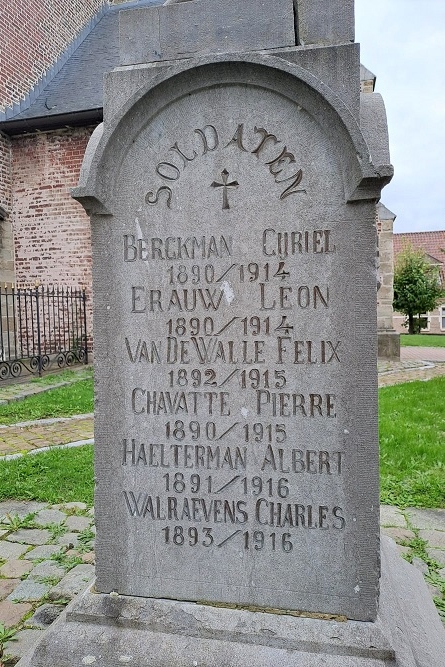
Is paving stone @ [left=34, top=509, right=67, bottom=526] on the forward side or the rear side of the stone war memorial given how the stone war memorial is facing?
on the rear side

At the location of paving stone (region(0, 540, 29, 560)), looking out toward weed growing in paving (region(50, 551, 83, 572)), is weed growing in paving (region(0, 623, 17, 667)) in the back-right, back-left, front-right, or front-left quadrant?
front-right

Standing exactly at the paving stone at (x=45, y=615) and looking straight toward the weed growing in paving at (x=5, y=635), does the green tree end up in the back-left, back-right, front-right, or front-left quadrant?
back-right

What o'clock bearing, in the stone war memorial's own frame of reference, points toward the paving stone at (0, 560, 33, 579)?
The paving stone is roughly at 4 o'clock from the stone war memorial.

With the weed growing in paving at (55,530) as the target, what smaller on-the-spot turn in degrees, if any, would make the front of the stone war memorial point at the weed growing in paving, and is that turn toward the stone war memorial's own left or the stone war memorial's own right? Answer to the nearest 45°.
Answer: approximately 135° to the stone war memorial's own right

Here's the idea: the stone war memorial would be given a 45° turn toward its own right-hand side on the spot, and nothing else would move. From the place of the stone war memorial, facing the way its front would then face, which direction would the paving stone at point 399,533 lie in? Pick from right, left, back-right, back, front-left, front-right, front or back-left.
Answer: back

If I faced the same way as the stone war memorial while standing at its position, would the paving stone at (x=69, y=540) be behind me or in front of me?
behind

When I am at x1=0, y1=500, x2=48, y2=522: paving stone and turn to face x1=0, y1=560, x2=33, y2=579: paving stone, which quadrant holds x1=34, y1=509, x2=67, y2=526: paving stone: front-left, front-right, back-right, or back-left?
front-left

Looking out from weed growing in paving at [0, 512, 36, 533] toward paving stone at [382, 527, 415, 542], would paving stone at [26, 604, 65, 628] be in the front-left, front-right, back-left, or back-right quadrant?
front-right

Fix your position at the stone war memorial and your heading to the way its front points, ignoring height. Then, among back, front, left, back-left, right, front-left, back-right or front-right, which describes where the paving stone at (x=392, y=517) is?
back-left

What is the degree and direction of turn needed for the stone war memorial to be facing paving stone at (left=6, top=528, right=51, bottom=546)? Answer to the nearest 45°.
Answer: approximately 135° to its right

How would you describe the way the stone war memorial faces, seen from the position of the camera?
facing the viewer

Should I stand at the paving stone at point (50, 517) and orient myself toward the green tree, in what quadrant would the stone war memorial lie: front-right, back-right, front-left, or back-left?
back-right
